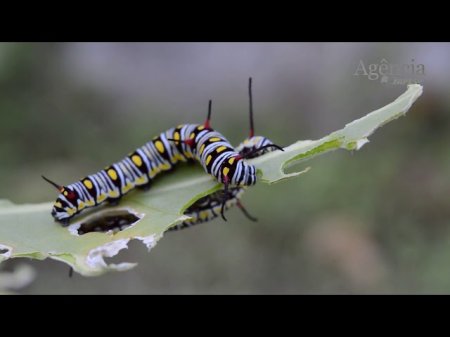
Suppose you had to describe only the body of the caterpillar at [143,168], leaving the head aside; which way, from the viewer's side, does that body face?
to the viewer's right
